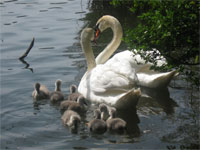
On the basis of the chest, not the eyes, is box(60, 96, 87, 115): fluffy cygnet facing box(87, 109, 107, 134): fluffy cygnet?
no

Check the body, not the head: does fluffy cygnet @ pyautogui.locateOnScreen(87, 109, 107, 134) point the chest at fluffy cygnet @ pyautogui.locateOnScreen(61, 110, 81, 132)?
no

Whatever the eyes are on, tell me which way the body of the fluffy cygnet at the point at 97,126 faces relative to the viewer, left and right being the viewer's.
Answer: facing away from the viewer

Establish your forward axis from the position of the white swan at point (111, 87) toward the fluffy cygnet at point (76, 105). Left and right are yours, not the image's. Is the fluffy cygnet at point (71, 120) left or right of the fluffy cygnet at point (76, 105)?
left

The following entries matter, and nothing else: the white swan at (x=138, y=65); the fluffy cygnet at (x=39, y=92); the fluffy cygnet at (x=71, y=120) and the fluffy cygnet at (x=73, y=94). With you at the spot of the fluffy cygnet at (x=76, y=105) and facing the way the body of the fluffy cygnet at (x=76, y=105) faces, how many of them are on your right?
1
